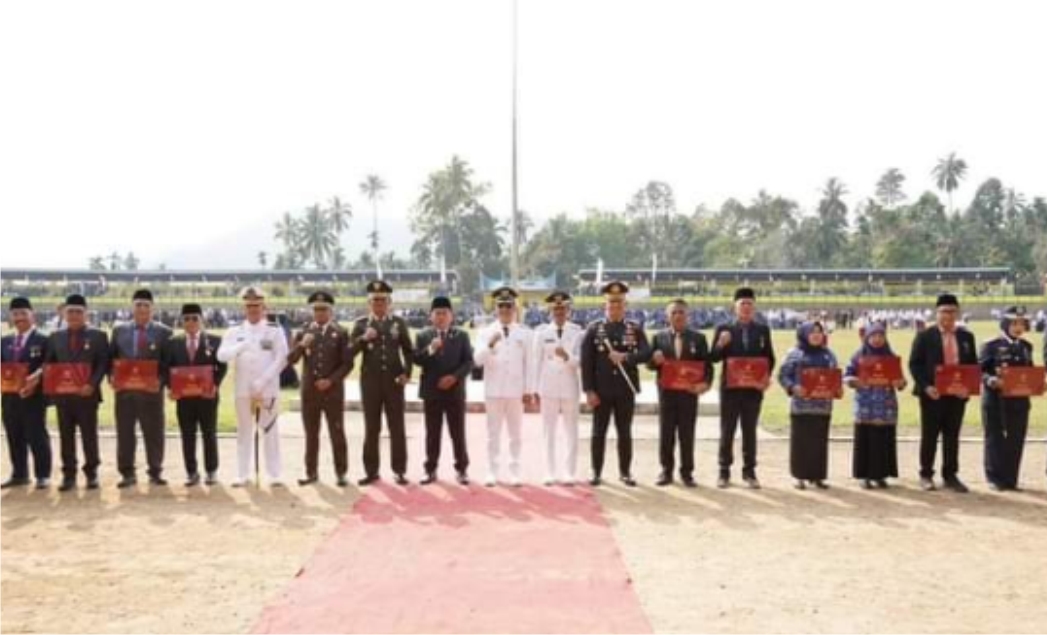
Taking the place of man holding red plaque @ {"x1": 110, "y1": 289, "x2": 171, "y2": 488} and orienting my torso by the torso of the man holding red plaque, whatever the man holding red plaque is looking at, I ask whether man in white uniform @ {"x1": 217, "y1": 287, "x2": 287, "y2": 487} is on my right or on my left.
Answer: on my left

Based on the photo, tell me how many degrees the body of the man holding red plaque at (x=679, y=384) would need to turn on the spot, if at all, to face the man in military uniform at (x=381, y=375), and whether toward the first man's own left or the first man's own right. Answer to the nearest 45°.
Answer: approximately 90° to the first man's own right

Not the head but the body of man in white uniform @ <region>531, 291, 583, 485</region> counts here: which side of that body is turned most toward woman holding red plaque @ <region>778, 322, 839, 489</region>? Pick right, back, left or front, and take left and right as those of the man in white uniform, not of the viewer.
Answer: left

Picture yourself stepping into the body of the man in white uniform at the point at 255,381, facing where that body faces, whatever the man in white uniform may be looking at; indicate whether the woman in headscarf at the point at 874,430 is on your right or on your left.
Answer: on your left

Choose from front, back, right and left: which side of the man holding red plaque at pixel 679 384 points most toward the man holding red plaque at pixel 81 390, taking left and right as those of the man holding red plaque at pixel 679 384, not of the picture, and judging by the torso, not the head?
right

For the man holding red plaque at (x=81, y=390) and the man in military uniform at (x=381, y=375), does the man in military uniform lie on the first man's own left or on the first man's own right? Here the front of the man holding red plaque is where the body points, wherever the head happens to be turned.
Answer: on the first man's own left

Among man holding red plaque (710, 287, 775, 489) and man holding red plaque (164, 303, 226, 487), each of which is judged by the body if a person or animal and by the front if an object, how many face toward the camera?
2
